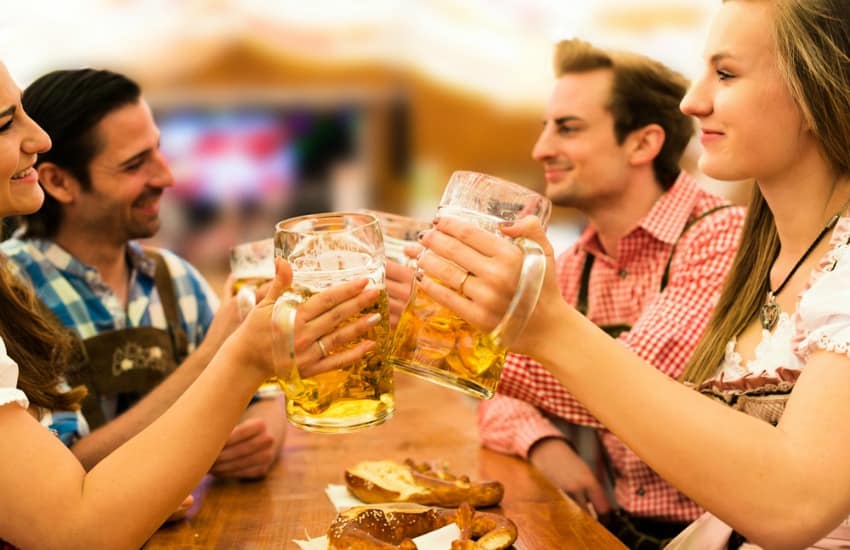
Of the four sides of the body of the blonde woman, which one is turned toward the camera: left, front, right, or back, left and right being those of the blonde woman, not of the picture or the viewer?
left

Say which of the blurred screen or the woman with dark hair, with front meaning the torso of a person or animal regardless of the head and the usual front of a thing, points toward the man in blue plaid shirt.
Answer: the blurred screen

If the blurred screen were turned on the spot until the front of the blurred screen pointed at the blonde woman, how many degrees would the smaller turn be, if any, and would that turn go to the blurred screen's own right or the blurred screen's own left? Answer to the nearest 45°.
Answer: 0° — it already faces them

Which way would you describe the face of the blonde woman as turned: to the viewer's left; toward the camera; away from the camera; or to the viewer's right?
to the viewer's left

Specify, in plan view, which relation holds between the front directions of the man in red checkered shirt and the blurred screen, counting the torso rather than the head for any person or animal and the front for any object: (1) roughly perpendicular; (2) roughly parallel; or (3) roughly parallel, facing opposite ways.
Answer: roughly perpendicular

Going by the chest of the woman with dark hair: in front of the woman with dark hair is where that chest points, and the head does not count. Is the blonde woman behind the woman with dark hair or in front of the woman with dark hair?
in front

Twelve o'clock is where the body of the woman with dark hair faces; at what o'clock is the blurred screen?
The blurred screen is roughly at 9 o'clock from the woman with dark hair.

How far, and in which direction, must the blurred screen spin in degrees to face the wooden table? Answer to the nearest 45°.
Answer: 0° — it already faces it

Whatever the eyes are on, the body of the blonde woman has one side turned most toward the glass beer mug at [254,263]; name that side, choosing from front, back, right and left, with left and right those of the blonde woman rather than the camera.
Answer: front

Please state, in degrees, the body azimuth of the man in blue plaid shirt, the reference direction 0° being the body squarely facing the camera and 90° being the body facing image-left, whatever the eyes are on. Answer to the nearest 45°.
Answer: approximately 315°

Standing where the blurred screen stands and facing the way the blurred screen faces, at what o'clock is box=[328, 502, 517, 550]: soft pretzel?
The soft pretzel is roughly at 12 o'clock from the blurred screen.

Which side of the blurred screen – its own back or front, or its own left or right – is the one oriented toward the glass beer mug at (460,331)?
front

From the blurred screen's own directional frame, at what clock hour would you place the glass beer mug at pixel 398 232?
The glass beer mug is roughly at 12 o'clock from the blurred screen.

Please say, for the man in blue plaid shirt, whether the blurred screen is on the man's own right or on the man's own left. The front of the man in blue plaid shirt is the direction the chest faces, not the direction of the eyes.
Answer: on the man's own left

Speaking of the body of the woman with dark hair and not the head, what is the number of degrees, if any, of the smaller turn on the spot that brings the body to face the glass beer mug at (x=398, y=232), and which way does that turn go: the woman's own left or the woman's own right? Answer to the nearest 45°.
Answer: approximately 45° to the woman's own left

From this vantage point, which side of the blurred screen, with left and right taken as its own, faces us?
front

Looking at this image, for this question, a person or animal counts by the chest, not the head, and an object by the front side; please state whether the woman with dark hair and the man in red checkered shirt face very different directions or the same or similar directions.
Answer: very different directions
